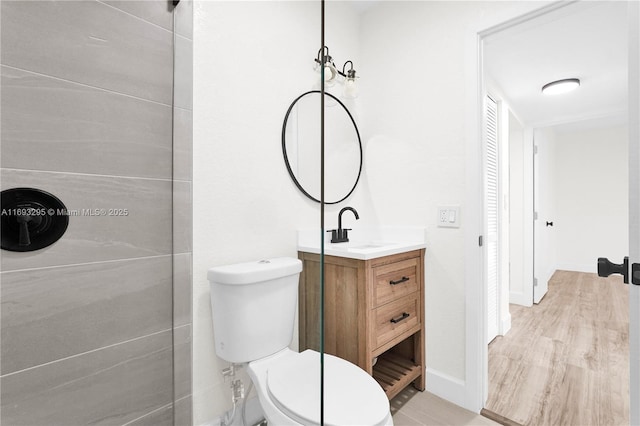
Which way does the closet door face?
to the viewer's right

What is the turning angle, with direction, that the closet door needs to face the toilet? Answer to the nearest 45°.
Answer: approximately 90° to its right

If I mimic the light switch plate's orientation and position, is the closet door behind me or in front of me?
behind

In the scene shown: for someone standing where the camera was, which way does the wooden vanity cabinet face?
facing the viewer and to the right of the viewer

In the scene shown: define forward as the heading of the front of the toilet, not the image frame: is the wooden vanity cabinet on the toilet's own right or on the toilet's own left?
on the toilet's own left

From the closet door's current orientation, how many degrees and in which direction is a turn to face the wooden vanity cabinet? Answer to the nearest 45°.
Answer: approximately 90° to its right

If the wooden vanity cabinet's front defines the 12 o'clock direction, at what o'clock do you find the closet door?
The closet door is roughly at 9 o'clock from the wooden vanity cabinet.

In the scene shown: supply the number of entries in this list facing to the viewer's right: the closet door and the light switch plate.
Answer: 1

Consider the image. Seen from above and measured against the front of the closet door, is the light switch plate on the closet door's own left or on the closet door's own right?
on the closet door's own right

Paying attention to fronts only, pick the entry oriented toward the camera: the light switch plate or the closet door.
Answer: the light switch plate

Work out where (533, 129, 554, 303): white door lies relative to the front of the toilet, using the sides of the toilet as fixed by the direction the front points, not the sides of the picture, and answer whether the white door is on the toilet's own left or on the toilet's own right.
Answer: on the toilet's own left

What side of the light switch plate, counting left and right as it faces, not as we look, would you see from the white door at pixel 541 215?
back

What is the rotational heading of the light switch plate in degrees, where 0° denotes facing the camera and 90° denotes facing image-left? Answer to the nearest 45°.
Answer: approximately 0°

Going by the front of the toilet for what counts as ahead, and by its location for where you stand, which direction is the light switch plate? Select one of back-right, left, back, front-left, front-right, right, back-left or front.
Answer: left

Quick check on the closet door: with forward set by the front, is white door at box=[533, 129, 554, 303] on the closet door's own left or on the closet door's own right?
on the closet door's own left

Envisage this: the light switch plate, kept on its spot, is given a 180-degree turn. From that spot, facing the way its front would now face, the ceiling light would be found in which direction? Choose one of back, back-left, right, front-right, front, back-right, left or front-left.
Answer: front-right
